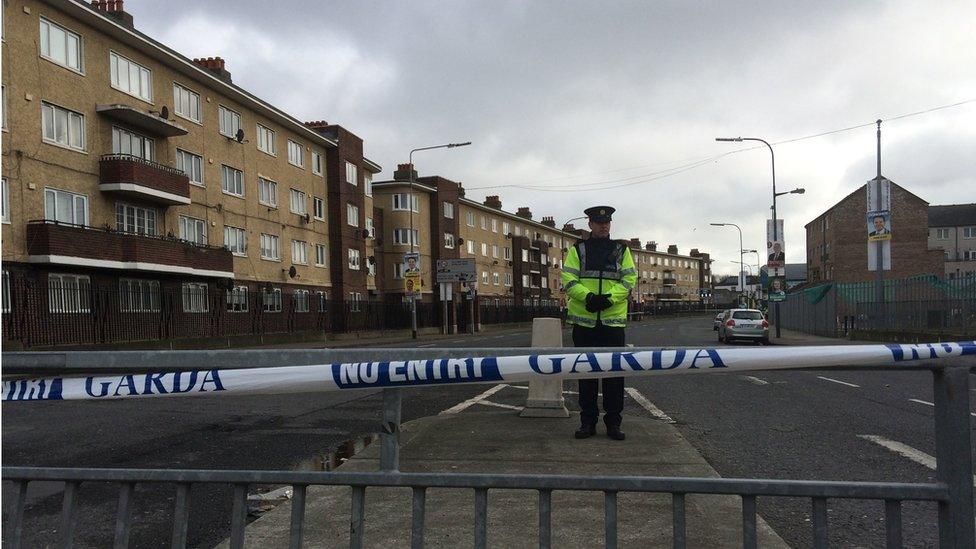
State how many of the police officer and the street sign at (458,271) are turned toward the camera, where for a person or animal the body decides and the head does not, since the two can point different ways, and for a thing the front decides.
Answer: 2

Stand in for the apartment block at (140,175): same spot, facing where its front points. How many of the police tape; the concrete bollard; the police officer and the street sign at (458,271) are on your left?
1

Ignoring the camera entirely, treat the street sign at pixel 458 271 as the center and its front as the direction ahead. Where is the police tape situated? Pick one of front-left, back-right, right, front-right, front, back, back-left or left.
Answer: front

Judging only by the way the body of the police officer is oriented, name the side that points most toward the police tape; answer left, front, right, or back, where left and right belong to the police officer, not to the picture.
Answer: front

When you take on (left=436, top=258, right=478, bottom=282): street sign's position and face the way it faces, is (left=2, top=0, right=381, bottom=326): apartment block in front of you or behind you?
in front

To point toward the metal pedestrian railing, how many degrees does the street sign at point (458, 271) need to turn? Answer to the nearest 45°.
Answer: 0° — it already faces it

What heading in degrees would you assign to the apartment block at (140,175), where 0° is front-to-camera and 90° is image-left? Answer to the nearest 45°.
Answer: approximately 315°

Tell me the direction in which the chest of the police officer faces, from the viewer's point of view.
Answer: toward the camera

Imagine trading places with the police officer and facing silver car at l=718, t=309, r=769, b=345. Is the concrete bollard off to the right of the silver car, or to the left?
left

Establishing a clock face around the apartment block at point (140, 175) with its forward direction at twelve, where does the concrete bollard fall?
The concrete bollard is roughly at 1 o'clock from the apartment block.

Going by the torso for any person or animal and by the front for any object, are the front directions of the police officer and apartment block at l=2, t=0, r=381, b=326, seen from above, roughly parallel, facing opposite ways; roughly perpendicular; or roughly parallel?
roughly perpendicular

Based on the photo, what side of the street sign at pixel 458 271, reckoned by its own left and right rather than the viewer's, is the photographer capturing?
front

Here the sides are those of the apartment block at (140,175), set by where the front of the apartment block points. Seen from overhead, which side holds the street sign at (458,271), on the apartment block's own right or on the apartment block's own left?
on the apartment block's own left

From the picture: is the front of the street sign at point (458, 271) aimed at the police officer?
yes

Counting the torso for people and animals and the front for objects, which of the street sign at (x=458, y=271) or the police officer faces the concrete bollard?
the street sign
